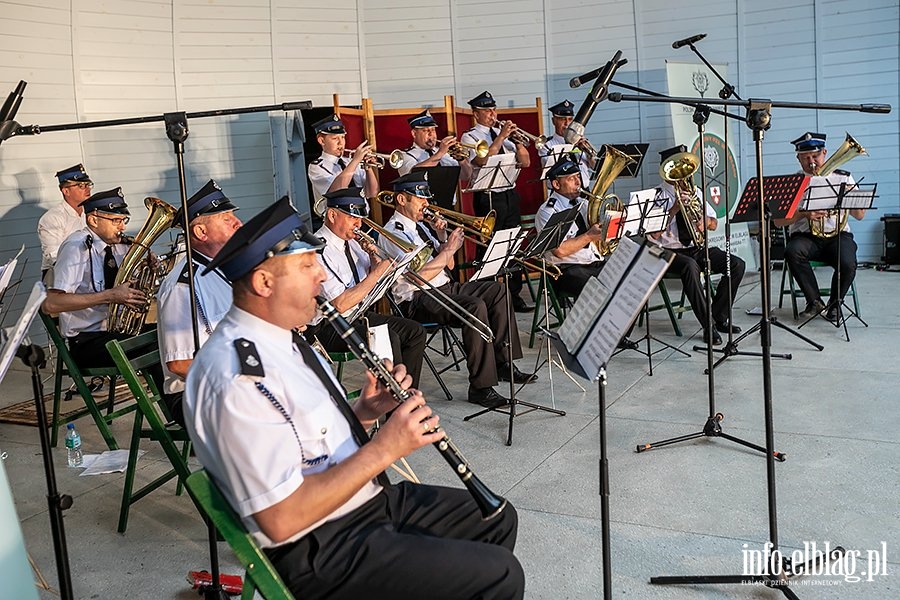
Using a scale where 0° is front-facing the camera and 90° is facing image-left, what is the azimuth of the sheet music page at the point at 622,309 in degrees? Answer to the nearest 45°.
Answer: approximately 45°

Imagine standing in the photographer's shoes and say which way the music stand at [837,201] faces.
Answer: facing away from the viewer

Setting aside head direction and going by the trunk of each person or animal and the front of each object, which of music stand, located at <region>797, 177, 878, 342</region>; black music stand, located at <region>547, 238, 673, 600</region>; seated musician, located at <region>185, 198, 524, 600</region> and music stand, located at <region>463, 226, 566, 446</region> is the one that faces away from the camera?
music stand, located at <region>797, 177, 878, 342</region>

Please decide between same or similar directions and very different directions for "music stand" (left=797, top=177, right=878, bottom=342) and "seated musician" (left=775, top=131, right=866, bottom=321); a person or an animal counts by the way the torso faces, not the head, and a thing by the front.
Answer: very different directions

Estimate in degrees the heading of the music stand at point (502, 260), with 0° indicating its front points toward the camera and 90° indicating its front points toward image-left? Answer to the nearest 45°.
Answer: approximately 45°

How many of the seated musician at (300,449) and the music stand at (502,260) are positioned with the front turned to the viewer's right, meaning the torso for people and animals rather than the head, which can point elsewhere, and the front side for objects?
1

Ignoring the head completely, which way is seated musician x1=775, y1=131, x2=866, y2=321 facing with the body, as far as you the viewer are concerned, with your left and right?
facing the viewer

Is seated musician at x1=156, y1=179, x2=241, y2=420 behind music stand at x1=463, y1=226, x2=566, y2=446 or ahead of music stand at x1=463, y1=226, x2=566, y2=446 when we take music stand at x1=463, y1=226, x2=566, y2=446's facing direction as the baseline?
ahead

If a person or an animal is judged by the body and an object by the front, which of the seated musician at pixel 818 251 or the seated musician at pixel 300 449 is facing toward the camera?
the seated musician at pixel 818 251

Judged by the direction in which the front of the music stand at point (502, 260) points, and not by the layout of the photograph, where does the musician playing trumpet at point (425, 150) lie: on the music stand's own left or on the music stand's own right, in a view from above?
on the music stand's own right

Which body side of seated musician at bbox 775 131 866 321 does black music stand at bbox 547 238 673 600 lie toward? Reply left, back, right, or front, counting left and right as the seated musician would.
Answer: front

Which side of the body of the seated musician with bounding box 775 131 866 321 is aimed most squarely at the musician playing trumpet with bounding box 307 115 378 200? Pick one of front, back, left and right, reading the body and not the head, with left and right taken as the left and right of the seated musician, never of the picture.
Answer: right

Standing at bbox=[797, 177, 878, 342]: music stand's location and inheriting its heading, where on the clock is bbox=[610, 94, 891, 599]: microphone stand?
The microphone stand is roughly at 6 o'clock from the music stand.

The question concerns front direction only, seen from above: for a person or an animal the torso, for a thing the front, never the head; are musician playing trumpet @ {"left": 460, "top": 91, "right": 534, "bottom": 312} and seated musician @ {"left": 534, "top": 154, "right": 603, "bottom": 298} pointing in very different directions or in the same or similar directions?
same or similar directions

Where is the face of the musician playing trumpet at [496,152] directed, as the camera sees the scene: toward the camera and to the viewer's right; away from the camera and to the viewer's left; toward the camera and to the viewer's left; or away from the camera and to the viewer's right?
toward the camera and to the viewer's right

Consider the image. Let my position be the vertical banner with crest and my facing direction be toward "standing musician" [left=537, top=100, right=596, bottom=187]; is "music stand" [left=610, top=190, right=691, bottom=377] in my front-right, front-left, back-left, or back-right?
front-left
